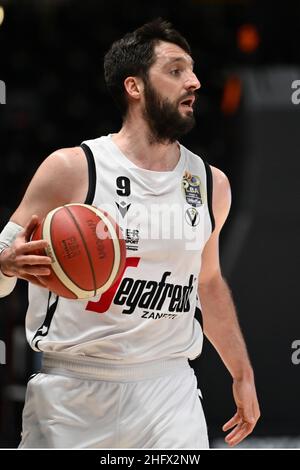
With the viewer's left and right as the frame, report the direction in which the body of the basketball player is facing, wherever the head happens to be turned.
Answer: facing the viewer and to the right of the viewer

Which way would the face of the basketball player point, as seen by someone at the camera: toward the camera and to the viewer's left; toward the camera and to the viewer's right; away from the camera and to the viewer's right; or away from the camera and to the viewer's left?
toward the camera and to the viewer's right
